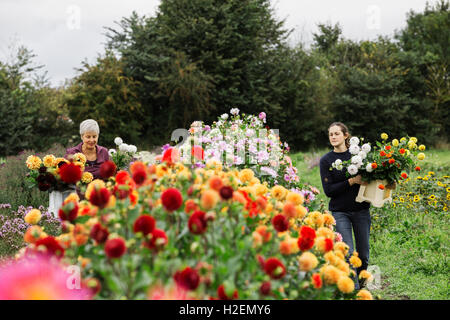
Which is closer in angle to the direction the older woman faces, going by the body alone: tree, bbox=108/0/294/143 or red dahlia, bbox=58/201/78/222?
the red dahlia

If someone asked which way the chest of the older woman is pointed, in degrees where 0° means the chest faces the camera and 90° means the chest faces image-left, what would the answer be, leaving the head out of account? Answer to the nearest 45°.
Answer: approximately 0°

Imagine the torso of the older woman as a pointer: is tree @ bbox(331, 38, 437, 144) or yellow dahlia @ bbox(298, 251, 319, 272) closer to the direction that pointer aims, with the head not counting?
the yellow dahlia

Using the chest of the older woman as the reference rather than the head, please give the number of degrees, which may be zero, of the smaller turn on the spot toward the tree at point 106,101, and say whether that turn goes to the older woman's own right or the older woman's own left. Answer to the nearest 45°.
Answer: approximately 180°

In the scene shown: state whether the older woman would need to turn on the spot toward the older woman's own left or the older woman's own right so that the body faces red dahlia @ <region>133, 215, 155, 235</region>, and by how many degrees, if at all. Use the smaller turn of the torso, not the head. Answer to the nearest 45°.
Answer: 0° — they already face it
